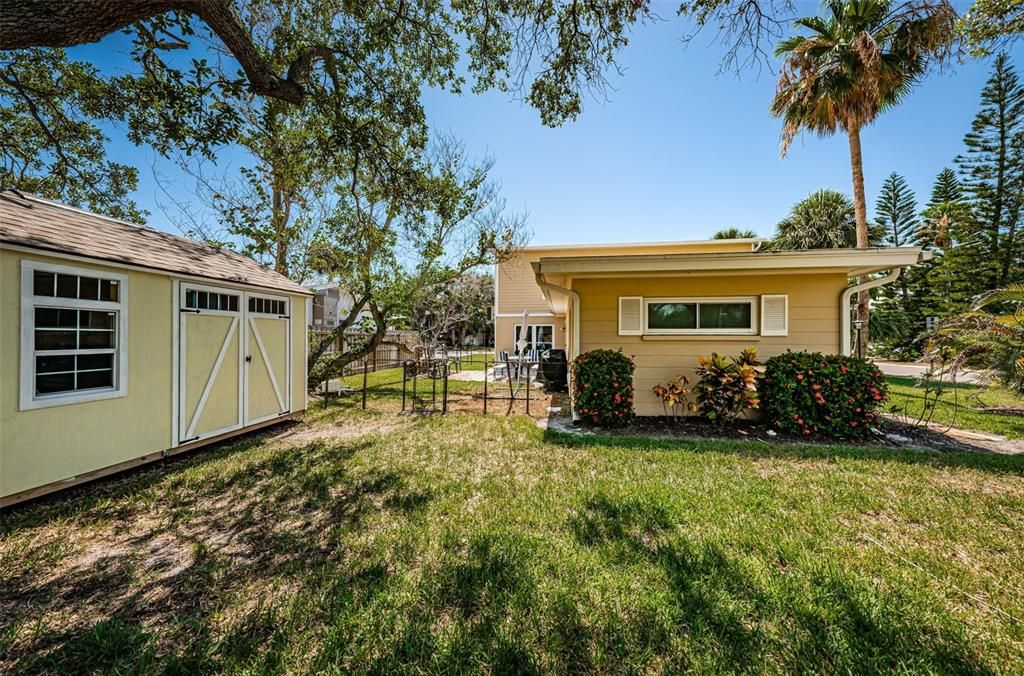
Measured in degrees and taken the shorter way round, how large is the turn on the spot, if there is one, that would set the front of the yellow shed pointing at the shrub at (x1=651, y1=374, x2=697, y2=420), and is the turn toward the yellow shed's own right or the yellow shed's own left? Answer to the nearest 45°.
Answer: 0° — it already faces it

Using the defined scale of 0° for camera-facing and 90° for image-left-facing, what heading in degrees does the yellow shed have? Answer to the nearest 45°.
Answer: approximately 315°

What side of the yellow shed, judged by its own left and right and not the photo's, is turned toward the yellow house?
front

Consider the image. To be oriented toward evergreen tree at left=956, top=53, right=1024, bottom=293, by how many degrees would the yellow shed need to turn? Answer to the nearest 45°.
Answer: approximately 45° to its left

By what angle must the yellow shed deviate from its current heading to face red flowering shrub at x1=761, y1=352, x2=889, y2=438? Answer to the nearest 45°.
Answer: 0° — it already faces it

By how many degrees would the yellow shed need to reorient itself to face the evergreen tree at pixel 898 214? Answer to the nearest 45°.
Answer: approximately 45° to its left

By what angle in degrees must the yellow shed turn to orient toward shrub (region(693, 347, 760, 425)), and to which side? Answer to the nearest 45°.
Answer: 0° — it already faces it
